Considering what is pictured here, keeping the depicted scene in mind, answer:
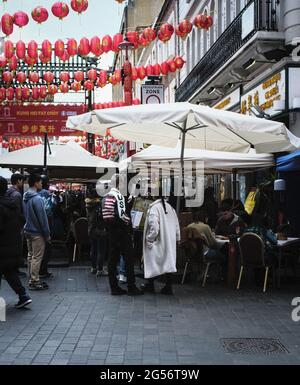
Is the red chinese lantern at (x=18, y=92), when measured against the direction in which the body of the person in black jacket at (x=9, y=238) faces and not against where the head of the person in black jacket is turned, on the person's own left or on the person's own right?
on the person's own right

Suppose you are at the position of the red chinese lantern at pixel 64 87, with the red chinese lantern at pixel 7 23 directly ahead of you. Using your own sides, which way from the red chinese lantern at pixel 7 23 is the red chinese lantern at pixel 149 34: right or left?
left

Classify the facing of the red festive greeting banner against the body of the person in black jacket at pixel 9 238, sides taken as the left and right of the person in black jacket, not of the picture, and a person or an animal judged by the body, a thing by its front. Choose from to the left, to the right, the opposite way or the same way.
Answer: to the left

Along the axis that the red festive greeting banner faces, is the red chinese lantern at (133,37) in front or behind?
in front

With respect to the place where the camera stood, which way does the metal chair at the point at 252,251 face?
facing away from the viewer and to the right of the viewer

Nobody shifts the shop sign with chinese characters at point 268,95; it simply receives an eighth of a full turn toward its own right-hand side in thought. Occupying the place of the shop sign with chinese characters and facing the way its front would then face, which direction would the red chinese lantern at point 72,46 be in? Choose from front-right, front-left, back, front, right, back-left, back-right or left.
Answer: front

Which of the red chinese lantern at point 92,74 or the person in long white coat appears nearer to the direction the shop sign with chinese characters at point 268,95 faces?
the person in long white coat

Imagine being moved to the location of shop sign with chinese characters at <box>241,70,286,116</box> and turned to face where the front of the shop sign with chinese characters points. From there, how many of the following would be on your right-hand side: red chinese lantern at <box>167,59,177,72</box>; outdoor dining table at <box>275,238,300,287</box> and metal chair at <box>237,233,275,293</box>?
1

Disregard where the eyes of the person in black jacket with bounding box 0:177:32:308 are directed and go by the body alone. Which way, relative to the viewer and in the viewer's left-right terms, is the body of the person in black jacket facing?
facing to the left of the viewer
